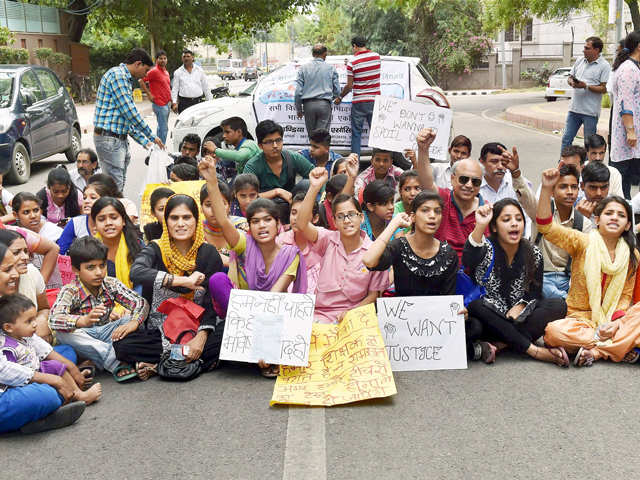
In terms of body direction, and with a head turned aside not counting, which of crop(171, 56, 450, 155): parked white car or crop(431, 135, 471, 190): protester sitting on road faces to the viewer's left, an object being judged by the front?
the parked white car

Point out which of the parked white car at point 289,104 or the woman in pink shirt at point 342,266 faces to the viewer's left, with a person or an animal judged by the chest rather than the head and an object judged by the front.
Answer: the parked white car

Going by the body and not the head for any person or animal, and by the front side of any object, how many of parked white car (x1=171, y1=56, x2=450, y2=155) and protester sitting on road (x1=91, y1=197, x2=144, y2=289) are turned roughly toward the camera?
1

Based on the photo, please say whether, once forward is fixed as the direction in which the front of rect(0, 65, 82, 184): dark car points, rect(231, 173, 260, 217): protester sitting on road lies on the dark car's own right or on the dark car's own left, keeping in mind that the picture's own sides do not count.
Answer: on the dark car's own left

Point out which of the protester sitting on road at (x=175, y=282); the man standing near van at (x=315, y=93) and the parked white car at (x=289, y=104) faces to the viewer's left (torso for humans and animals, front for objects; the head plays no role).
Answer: the parked white car

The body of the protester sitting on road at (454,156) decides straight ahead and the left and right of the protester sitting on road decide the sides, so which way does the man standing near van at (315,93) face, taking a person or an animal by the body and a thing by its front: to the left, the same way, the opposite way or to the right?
the opposite way

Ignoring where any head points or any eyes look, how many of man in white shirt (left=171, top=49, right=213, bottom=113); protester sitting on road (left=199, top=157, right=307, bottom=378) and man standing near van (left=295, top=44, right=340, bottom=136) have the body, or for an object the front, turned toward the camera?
2

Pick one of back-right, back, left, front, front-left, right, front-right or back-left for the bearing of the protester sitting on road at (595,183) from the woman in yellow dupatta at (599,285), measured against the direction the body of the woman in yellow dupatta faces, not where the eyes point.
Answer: back

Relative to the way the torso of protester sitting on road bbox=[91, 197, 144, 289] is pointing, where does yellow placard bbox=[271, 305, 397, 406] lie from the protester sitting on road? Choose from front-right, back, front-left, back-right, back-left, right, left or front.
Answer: front-left

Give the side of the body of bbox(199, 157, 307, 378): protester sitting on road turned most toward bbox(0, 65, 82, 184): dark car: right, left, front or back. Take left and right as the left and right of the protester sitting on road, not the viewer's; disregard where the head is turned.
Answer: back

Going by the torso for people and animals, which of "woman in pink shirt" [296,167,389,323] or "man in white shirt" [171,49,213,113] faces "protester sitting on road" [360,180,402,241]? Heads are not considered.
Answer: the man in white shirt

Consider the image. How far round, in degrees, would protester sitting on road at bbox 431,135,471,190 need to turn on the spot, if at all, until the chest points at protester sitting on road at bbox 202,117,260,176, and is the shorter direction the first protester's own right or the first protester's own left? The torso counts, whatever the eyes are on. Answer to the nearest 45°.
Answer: approximately 90° to the first protester's own right

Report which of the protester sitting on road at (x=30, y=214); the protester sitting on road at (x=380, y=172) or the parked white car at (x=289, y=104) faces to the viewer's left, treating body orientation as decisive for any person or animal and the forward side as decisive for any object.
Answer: the parked white car

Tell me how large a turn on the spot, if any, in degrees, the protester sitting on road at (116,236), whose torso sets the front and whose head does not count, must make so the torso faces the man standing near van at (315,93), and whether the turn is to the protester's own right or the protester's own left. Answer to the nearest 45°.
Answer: approximately 135° to the protester's own left
